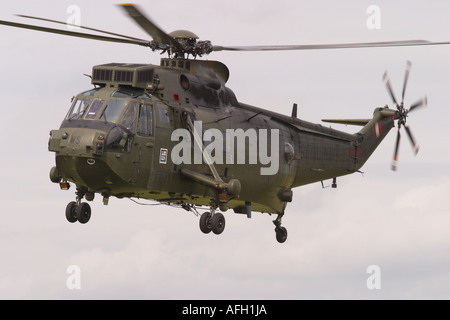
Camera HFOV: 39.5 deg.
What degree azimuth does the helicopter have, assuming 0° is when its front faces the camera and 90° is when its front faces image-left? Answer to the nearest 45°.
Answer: approximately 45°
